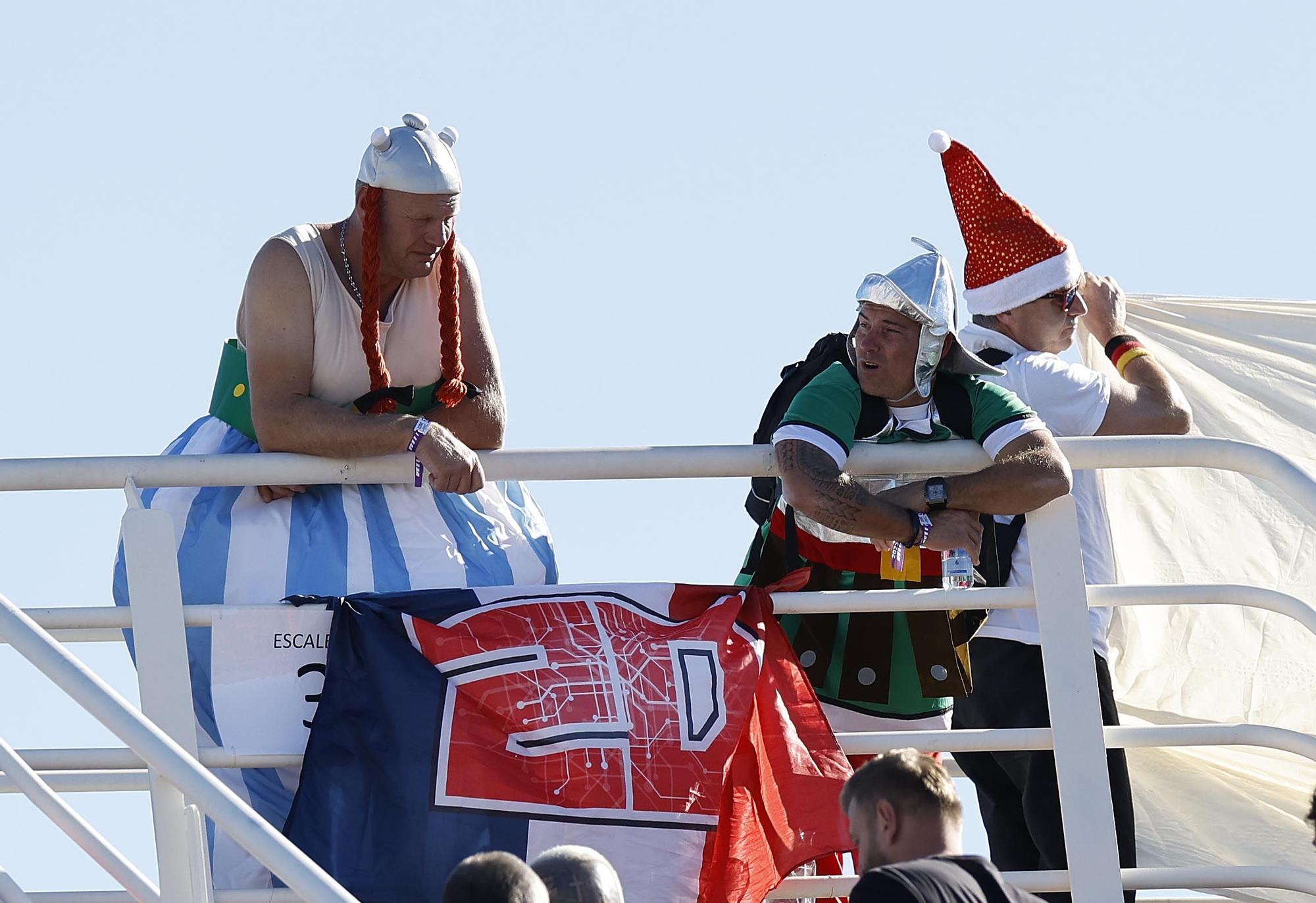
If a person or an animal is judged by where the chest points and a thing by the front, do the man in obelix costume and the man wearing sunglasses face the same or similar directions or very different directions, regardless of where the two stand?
same or similar directions

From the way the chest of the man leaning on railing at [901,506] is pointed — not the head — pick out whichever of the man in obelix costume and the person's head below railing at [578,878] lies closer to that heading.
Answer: the person's head below railing

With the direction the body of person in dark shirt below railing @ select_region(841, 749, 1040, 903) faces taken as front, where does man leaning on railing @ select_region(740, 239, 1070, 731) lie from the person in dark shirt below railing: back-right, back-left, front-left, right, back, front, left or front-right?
front-right

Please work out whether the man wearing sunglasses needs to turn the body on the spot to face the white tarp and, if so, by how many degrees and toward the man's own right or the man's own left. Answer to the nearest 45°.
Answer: approximately 45° to the man's own left

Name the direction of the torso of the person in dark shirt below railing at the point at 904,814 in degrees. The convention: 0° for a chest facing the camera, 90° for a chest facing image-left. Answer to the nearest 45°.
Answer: approximately 135°

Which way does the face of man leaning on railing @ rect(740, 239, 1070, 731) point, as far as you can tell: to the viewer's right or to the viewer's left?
to the viewer's left

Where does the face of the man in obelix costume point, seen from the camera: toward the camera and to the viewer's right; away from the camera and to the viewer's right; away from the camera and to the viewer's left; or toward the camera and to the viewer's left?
toward the camera and to the viewer's right

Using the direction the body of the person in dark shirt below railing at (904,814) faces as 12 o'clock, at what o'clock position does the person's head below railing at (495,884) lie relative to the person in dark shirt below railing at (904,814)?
the person's head below railing at (495,884) is roughly at 9 o'clock from the person in dark shirt below railing at (904,814).

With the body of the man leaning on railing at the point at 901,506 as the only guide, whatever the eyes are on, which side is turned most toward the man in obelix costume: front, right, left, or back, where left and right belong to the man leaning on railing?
right

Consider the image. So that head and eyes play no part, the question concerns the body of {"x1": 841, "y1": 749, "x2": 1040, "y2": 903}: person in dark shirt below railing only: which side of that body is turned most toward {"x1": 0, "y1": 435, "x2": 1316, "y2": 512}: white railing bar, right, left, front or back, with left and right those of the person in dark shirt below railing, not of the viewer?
front

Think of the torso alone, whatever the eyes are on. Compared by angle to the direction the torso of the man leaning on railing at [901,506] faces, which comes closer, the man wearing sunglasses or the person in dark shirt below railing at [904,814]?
the person in dark shirt below railing

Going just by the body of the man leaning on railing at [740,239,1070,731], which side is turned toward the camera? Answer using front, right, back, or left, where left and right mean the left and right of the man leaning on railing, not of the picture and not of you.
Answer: front
